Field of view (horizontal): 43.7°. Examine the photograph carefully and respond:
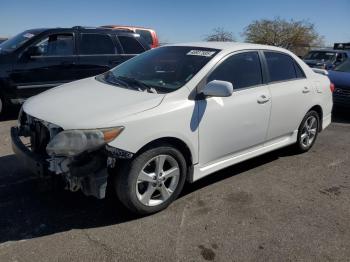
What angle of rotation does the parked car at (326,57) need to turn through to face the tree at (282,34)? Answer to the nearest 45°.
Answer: approximately 135° to its right

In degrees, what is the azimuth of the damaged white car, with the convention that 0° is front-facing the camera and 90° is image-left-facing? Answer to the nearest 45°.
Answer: approximately 45°

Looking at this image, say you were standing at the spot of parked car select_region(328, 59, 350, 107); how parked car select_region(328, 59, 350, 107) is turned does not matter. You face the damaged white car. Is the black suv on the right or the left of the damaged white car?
right

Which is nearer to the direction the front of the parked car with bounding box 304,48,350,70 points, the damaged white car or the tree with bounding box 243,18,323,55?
the damaged white car

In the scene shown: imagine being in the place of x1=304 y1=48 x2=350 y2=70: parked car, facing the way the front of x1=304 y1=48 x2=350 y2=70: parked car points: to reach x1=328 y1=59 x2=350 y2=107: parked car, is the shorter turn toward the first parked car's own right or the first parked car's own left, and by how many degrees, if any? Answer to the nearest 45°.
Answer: approximately 45° to the first parked car's own left

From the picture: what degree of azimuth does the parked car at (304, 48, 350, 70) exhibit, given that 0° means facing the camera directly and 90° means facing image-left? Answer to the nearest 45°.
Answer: approximately 45°

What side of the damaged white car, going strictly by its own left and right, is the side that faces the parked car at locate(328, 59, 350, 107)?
back

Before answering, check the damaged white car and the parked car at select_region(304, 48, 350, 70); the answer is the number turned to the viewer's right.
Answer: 0

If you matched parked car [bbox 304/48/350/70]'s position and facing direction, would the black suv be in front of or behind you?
in front

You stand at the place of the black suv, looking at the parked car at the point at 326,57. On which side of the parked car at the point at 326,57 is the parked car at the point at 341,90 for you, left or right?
right

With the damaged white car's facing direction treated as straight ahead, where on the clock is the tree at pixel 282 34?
The tree is roughly at 5 o'clock from the damaged white car.

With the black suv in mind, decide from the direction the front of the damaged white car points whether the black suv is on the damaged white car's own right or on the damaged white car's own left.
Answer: on the damaged white car's own right
